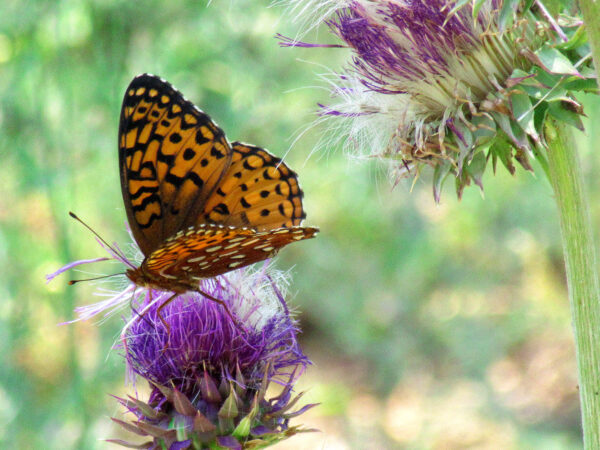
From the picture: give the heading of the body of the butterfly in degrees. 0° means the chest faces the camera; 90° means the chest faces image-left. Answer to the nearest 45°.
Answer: approximately 90°

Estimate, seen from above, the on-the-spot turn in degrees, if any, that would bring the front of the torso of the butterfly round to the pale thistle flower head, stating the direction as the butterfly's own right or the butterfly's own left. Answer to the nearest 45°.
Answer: approximately 135° to the butterfly's own left
